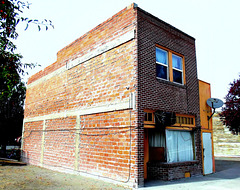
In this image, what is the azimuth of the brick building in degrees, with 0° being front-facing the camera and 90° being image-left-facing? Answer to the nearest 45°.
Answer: approximately 315°
